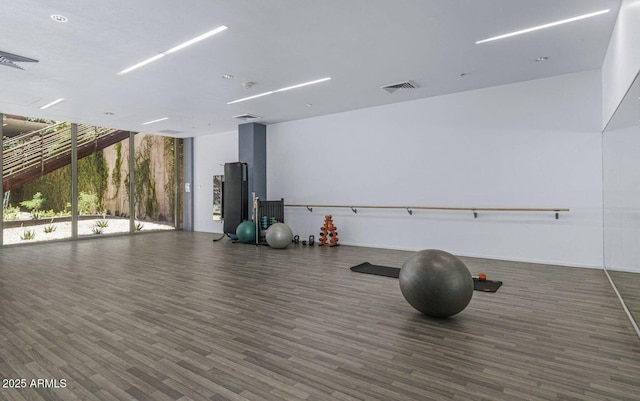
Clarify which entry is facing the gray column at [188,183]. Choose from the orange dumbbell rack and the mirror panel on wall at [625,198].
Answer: the mirror panel on wall

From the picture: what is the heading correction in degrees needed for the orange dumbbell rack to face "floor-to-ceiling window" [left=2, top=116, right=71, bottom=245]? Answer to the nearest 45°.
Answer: approximately 90° to its right

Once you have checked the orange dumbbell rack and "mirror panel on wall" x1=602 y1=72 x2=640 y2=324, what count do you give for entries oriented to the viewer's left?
1

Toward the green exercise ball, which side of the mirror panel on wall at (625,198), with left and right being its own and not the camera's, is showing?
front

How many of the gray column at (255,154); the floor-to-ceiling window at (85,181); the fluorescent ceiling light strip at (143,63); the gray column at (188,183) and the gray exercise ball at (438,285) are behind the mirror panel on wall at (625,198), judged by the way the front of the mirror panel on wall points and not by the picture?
0

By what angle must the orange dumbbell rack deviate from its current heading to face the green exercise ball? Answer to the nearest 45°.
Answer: approximately 90° to its right

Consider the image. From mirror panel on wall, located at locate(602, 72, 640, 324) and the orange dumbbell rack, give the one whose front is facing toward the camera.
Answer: the orange dumbbell rack

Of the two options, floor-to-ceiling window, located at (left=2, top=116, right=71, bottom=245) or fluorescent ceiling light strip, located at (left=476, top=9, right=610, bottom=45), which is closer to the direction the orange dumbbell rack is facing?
the fluorescent ceiling light strip

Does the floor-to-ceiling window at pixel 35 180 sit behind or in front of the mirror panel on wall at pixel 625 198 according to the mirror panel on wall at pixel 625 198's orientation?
in front

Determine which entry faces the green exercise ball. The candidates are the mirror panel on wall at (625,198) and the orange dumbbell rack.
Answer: the mirror panel on wall

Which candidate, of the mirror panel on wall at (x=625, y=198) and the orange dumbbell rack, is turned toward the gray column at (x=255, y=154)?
the mirror panel on wall

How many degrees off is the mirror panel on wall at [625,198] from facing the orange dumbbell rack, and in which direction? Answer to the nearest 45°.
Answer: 0° — it already faces it

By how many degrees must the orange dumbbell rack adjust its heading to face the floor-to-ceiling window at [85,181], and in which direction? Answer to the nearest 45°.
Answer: approximately 90° to its right

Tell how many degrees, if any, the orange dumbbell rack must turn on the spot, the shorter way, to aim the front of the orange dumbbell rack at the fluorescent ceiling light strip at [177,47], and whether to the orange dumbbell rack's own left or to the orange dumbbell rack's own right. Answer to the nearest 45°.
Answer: approximately 45° to the orange dumbbell rack's own right

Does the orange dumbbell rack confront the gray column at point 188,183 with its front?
no

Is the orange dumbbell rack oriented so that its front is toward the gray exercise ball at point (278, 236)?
no

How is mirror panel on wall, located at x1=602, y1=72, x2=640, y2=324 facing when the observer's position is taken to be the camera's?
facing to the left of the viewer

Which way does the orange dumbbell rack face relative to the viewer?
toward the camera

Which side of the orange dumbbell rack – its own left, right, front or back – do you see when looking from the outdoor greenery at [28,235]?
right

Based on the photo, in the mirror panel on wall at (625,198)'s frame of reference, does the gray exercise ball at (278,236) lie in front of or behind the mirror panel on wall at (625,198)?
in front

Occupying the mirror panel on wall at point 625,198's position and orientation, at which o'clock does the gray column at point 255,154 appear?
The gray column is roughly at 12 o'clock from the mirror panel on wall.
